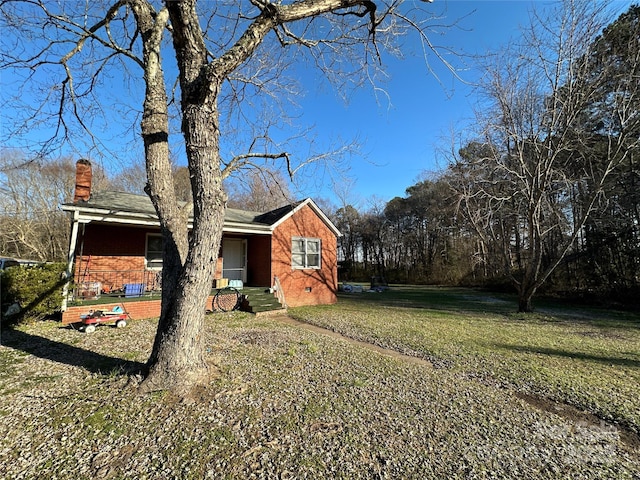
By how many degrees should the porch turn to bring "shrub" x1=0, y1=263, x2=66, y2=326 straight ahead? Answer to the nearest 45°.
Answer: approximately 45° to its right

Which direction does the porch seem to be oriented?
toward the camera
